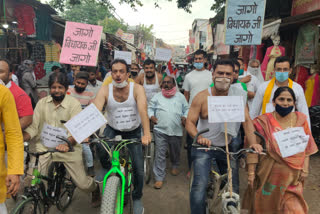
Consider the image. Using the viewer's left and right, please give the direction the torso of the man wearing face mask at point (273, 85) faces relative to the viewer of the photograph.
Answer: facing the viewer

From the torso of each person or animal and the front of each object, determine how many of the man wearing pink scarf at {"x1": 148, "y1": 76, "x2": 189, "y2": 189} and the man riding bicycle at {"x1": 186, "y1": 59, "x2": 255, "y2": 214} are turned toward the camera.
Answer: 2

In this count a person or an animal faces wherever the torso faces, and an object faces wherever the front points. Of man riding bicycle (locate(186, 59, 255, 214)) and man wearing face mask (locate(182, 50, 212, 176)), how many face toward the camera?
2

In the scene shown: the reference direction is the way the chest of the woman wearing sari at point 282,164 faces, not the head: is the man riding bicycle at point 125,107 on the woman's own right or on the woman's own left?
on the woman's own right

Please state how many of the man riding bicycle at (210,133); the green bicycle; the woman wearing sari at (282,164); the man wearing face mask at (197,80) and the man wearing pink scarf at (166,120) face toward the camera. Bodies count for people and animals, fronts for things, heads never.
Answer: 5

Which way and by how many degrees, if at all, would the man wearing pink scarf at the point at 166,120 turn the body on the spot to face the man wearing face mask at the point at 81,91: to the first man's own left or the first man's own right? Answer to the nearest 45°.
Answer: approximately 90° to the first man's own right

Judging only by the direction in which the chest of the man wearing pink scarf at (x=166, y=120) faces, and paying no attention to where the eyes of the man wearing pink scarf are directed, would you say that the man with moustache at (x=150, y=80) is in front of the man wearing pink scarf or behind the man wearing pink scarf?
behind

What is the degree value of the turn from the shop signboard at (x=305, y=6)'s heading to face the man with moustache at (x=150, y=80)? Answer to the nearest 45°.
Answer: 0° — it already faces them

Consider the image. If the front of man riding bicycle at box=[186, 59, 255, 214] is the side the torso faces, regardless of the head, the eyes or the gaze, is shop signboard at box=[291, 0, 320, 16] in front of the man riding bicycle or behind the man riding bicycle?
behind

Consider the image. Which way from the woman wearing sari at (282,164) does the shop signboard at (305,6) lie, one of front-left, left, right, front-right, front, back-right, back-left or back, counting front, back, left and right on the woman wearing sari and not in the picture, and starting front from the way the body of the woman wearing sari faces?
back

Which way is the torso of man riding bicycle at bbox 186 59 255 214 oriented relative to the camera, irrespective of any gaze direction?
toward the camera

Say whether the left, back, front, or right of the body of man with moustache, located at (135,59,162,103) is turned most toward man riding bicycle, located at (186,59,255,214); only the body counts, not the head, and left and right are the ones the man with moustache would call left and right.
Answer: front

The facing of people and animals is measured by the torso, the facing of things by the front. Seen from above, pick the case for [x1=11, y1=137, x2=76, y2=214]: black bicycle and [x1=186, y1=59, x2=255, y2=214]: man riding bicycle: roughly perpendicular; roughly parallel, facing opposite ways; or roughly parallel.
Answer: roughly parallel

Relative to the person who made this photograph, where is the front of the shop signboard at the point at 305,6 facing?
facing the viewer and to the left of the viewer

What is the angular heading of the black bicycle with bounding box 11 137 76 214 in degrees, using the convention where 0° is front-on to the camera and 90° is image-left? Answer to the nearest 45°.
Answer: approximately 45°

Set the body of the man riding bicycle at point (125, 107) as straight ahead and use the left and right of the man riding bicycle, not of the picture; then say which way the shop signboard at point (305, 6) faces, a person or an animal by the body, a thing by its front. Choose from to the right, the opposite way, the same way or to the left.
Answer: to the right

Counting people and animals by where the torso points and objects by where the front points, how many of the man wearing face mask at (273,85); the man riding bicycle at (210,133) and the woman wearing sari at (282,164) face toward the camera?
3

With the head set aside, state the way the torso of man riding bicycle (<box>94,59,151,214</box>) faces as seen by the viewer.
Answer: toward the camera

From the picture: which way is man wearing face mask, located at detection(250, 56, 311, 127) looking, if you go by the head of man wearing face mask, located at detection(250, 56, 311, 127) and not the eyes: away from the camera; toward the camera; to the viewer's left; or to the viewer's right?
toward the camera
